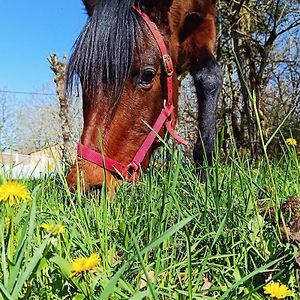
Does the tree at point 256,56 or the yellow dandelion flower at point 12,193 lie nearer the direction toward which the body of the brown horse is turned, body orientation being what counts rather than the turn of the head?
the yellow dandelion flower

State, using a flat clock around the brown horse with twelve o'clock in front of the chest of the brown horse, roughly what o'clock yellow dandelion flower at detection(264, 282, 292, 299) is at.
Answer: The yellow dandelion flower is roughly at 10 o'clock from the brown horse.

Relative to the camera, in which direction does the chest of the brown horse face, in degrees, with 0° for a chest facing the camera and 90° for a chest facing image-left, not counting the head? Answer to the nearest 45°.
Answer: approximately 45°

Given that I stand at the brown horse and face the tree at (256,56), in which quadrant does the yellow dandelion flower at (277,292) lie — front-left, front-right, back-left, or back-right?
back-right

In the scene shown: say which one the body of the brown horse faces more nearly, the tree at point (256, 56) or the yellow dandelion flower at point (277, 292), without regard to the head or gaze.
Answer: the yellow dandelion flower

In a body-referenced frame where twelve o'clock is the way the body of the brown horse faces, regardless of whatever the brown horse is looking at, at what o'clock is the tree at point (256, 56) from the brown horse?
The tree is roughly at 5 o'clock from the brown horse.
